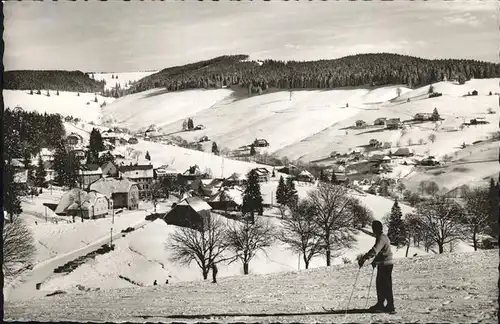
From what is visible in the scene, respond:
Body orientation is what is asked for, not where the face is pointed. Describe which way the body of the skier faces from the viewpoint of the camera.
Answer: to the viewer's left

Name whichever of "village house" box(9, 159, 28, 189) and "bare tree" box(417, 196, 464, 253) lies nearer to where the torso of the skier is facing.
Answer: the village house

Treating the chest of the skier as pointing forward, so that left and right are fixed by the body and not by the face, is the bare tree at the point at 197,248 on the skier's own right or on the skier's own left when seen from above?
on the skier's own right

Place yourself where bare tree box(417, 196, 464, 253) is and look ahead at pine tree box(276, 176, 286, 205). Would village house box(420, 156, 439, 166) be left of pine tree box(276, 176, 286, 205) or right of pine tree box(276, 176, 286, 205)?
right

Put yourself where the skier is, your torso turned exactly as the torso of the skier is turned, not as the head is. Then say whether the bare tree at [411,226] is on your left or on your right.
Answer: on your right

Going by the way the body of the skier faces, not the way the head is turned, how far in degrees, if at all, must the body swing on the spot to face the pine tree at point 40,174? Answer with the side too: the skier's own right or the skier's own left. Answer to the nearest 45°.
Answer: approximately 45° to the skier's own right

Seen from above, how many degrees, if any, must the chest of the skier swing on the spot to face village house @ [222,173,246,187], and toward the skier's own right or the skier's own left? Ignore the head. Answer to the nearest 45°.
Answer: approximately 90° to the skier's own right

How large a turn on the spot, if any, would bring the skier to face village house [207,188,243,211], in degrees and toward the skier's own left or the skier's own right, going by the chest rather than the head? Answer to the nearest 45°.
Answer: approximately 90° to the skier's own right
